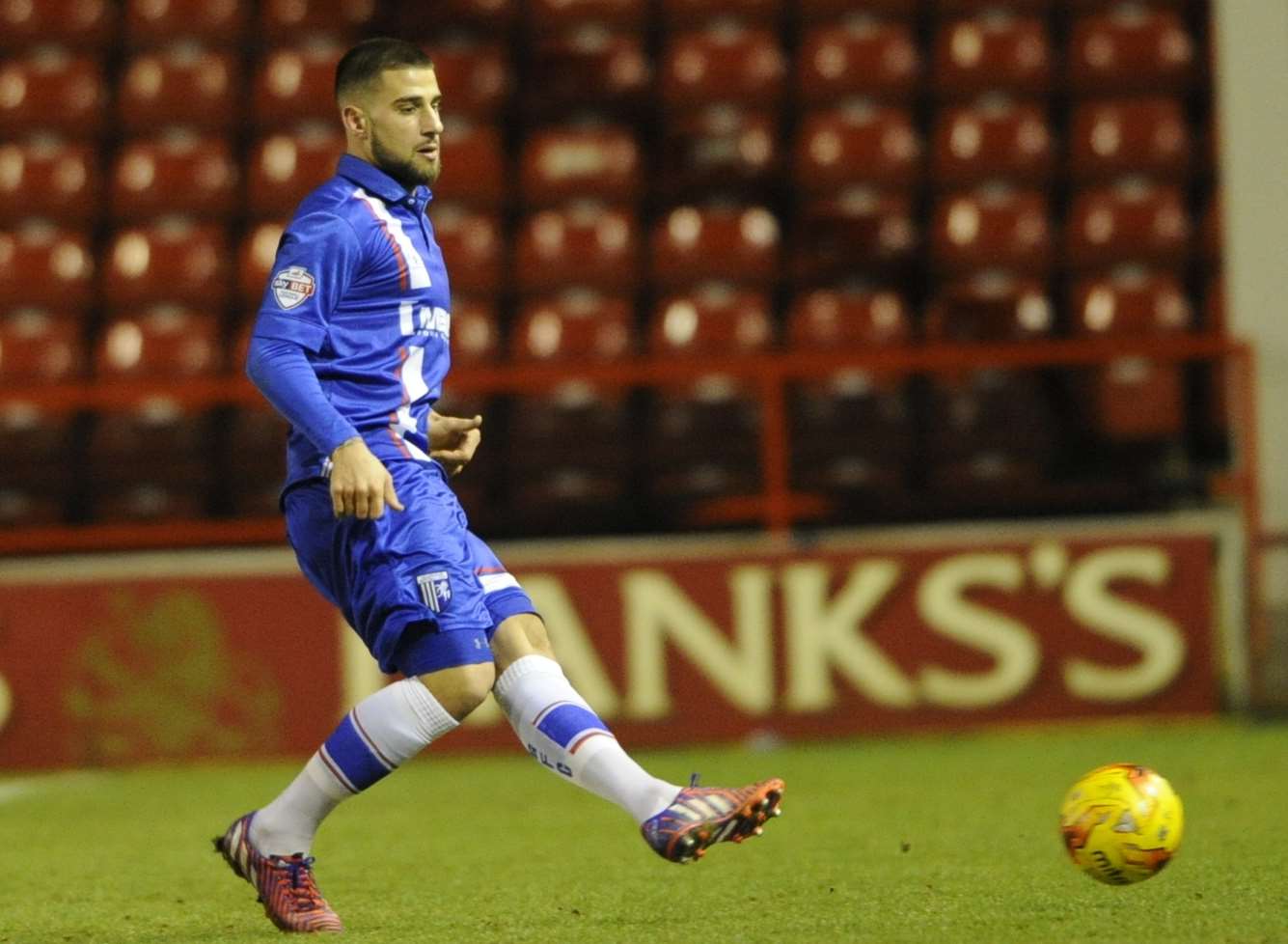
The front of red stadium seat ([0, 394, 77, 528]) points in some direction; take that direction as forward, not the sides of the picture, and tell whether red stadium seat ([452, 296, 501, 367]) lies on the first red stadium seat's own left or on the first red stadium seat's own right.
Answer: on the first red stadium seat's own left

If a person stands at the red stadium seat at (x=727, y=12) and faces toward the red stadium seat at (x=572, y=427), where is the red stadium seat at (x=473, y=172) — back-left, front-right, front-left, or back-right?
front-right

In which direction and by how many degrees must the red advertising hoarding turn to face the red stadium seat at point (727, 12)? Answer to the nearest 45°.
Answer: approximately 180°

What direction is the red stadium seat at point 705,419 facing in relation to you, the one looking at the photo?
facing the viewer

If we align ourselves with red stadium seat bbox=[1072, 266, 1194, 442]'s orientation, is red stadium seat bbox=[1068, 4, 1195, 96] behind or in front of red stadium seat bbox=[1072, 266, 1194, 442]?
behind

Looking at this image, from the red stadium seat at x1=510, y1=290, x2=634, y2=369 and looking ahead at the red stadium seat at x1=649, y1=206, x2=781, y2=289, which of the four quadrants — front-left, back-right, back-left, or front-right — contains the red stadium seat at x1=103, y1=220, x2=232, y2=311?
back-left

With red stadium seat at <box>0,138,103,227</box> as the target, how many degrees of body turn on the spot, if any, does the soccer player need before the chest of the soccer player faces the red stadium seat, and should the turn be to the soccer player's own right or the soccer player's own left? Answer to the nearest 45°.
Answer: approximately 135° to the soccer player's own left

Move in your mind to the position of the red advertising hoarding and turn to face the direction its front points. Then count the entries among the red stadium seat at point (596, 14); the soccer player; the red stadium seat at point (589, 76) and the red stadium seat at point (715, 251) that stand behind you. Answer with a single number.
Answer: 3

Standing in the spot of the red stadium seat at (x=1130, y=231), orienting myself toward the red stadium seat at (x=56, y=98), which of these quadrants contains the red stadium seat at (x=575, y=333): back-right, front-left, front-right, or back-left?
front-left

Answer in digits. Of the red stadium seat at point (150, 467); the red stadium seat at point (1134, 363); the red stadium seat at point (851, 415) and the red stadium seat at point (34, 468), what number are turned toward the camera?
4

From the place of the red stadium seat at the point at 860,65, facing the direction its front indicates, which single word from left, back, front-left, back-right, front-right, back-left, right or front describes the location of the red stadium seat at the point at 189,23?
right

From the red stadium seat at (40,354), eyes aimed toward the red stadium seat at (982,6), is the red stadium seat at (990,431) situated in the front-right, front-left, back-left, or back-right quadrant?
front-right

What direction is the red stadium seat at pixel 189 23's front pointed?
toward the camera

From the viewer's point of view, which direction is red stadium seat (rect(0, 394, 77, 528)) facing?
toward the camera

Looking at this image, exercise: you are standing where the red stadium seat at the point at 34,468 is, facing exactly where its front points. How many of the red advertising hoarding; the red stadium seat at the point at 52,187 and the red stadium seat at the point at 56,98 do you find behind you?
2

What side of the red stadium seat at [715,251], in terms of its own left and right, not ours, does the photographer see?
front

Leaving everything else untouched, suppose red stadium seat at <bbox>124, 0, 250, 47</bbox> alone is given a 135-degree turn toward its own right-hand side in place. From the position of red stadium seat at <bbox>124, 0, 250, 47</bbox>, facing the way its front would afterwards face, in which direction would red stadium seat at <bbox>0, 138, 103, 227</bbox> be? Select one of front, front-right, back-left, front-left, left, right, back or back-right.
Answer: left

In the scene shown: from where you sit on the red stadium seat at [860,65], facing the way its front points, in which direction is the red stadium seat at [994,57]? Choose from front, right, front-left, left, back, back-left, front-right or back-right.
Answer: left
